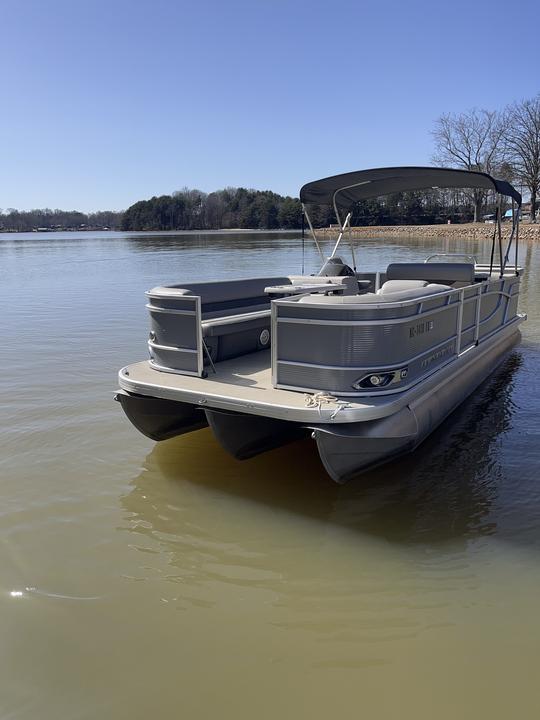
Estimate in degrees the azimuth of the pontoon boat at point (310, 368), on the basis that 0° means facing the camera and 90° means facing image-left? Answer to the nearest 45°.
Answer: approximately 45°
